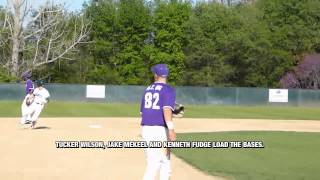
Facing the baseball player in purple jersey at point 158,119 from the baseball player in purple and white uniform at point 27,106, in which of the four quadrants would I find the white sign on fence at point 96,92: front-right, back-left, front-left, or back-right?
back-left

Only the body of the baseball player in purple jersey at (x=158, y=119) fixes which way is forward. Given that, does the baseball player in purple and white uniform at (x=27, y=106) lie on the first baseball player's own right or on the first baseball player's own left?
on the first baseball player's own left

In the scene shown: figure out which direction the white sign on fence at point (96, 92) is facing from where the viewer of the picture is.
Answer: facing the viewer

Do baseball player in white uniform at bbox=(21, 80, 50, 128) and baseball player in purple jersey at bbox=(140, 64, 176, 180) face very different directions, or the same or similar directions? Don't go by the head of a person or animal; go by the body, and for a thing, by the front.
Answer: very different directions

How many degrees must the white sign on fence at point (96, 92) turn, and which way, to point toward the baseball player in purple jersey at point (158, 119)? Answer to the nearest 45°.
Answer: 0° — it already faces them

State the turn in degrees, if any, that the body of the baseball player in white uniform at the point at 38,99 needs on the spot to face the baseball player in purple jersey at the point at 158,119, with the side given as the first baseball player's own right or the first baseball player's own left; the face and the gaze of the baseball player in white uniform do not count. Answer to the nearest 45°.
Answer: approximately 45° to the first baseball player's own left

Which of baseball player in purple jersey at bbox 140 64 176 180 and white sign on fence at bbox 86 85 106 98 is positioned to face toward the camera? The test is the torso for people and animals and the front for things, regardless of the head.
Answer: the white sign on fence

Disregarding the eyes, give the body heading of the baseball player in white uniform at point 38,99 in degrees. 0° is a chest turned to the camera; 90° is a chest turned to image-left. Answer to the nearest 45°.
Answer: approximately 45°

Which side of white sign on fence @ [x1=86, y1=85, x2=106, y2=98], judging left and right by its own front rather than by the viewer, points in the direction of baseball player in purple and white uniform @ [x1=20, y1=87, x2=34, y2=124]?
front

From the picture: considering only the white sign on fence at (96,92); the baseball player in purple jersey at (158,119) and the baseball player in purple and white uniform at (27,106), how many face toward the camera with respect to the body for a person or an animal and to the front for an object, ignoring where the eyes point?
1
